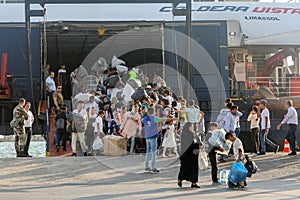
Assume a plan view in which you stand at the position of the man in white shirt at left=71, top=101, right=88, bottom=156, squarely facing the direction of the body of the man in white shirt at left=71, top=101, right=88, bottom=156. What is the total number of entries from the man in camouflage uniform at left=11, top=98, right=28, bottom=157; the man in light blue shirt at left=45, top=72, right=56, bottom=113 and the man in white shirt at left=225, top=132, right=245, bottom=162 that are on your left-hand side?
1

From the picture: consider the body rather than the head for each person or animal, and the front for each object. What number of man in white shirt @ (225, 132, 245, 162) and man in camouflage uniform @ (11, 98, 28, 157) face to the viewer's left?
1

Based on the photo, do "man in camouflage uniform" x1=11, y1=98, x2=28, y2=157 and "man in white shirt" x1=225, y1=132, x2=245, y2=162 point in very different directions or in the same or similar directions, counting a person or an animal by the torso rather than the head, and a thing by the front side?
very different directions

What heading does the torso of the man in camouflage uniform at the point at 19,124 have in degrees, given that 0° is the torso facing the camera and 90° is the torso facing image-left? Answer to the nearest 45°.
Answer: approximately 270°

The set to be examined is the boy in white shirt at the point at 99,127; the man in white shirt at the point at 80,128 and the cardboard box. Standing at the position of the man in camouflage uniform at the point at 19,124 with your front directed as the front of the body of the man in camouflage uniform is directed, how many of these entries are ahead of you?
3

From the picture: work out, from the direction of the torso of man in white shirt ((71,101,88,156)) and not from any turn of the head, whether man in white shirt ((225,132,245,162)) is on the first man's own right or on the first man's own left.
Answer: on the first man's own left

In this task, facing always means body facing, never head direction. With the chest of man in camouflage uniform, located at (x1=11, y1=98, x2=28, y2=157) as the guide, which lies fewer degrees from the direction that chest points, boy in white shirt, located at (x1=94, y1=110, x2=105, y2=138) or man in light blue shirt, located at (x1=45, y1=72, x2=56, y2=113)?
the boy in white shirt
